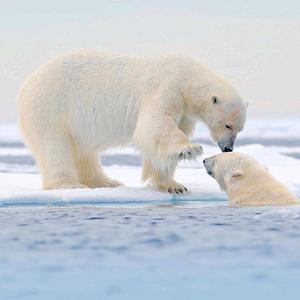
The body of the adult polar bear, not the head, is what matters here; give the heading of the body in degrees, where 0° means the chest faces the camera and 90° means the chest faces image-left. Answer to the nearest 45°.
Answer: approximately 270°

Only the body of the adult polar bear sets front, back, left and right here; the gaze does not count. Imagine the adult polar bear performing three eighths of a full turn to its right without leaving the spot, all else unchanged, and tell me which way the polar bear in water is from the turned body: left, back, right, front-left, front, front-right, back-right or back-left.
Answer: left
